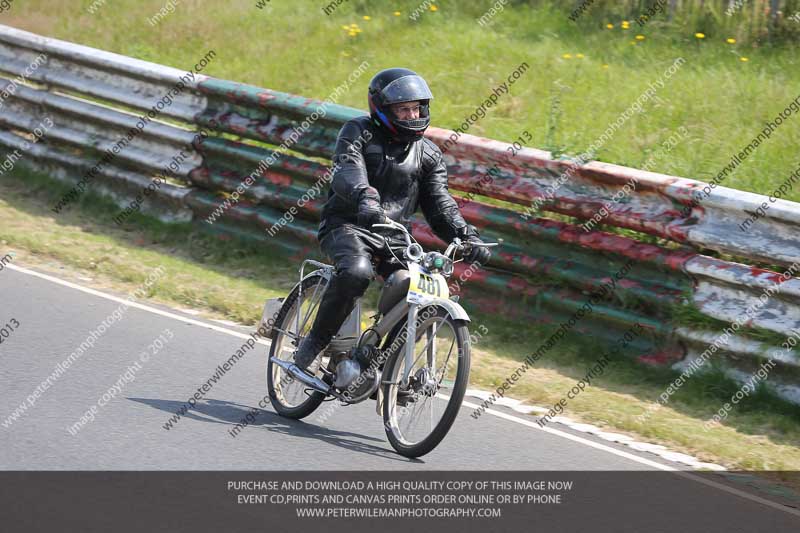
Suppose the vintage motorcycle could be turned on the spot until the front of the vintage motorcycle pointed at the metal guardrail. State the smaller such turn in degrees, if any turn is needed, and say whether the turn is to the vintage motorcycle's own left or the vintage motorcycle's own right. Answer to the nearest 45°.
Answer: approximately 135° to the vintage motorcycle's own left

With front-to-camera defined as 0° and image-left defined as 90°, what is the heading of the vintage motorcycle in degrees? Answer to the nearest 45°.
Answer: approximately 315°

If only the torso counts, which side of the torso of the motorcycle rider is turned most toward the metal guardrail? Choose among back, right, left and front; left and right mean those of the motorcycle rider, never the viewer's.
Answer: left
